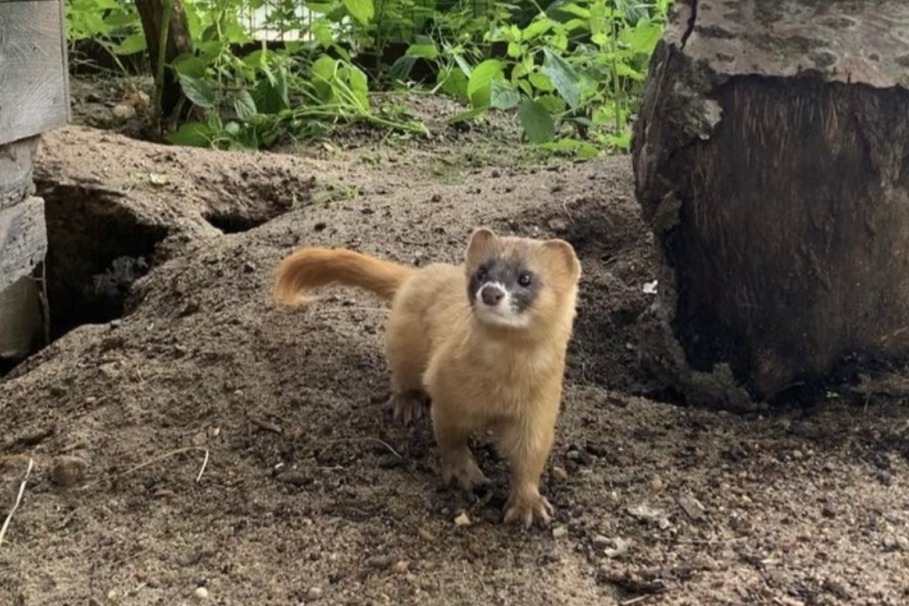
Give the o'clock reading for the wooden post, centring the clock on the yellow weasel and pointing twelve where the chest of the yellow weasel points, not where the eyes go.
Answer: The wooden post is roughly at 6 o'clock from the yellow weasel.

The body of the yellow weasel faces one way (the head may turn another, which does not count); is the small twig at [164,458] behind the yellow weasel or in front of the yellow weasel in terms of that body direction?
behind

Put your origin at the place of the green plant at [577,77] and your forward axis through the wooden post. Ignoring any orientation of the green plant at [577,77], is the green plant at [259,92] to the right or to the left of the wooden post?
right

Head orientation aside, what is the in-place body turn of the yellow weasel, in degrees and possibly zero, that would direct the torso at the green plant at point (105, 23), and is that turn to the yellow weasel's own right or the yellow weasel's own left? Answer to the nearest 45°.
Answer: approximately 180°

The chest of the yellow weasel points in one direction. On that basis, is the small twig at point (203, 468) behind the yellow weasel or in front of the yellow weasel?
behind

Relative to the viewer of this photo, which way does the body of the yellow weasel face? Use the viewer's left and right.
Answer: facing the viewer and to the right of the viewer

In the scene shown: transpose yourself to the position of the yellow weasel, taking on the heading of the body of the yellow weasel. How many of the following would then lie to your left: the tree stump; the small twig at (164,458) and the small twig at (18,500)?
1

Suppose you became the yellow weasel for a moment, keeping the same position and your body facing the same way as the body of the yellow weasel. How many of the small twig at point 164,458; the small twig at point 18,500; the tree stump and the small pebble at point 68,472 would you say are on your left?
1
